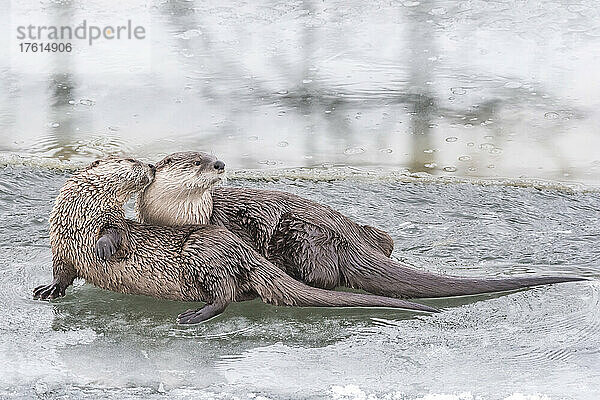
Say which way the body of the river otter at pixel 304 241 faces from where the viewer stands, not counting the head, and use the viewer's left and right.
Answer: facing to the left of the viewer

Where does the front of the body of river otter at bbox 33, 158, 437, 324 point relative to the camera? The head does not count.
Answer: to the viewer's left

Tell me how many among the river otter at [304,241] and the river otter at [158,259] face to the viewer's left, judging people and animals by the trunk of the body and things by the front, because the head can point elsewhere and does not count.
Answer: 2
